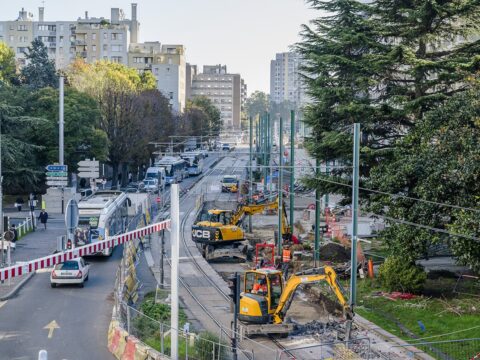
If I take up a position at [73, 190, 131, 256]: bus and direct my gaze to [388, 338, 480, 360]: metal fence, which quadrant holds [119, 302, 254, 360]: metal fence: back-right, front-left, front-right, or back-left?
front-right

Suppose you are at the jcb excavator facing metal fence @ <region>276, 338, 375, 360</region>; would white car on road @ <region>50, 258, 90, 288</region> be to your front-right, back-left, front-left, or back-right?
front-right

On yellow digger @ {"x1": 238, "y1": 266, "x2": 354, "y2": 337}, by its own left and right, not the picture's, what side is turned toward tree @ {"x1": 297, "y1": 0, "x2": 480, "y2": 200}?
left

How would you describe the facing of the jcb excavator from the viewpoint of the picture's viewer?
facing away from the viewer and to the right of the viewer

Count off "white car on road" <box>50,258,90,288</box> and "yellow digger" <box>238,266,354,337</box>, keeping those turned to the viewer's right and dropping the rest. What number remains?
1

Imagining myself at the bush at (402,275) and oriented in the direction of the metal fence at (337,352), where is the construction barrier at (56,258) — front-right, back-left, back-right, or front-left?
front-right

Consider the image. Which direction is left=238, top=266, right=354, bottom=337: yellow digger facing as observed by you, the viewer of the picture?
facing to the right of the viewer

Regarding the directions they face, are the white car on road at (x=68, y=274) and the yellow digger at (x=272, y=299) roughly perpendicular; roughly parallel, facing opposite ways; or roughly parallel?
roughly perpendicular
